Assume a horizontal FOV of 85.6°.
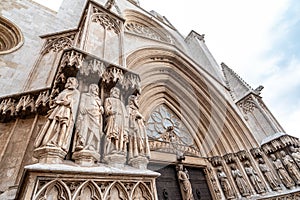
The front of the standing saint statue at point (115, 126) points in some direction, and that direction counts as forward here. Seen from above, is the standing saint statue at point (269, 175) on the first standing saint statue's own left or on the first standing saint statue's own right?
on the first standing saint statue's own left

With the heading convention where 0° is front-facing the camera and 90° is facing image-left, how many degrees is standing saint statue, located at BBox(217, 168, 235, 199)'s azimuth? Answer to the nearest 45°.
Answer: approximately 45°

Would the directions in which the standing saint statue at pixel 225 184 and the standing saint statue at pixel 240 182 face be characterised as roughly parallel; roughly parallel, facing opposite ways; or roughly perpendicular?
roughly parallel

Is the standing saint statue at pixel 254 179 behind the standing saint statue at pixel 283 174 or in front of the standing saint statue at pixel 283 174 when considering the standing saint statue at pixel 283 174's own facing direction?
in front

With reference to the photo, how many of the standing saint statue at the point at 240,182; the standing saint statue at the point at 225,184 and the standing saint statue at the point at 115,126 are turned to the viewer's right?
0

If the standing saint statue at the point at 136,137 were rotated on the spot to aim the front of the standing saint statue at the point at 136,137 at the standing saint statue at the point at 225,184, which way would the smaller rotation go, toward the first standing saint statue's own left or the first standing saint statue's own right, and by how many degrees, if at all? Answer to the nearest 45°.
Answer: approximately 90° to the first standing saint statue's own left

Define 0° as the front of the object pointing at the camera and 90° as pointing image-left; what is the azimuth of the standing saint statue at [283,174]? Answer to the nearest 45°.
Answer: approximately 45°

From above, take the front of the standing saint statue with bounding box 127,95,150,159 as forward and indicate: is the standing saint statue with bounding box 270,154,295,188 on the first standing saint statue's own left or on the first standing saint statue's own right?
on the first standing saint statue's own left

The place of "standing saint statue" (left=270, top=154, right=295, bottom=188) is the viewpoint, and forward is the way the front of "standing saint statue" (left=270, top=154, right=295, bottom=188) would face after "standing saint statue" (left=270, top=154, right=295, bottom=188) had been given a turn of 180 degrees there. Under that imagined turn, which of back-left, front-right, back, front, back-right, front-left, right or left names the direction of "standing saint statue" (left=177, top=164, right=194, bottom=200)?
left

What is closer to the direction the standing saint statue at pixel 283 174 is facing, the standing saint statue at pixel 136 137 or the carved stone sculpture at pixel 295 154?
the standing saint statue

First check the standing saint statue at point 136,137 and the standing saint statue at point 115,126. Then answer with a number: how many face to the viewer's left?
0

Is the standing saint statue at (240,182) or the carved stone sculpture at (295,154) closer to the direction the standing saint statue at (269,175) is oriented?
the standing saint statue

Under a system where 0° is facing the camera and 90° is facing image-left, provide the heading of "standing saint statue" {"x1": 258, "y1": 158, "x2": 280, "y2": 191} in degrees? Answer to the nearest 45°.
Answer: approximately 45°

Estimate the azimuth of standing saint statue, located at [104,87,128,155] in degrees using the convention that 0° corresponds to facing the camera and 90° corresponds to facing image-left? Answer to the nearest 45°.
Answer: approximately 0°

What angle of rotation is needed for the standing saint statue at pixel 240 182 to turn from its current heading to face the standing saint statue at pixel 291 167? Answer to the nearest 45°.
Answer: approximately 135° to its left

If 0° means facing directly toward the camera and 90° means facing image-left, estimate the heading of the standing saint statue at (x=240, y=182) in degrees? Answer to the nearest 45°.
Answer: approximately 45°

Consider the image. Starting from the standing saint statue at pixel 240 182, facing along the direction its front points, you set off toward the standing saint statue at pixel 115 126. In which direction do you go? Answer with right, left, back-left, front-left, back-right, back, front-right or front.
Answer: front-left
